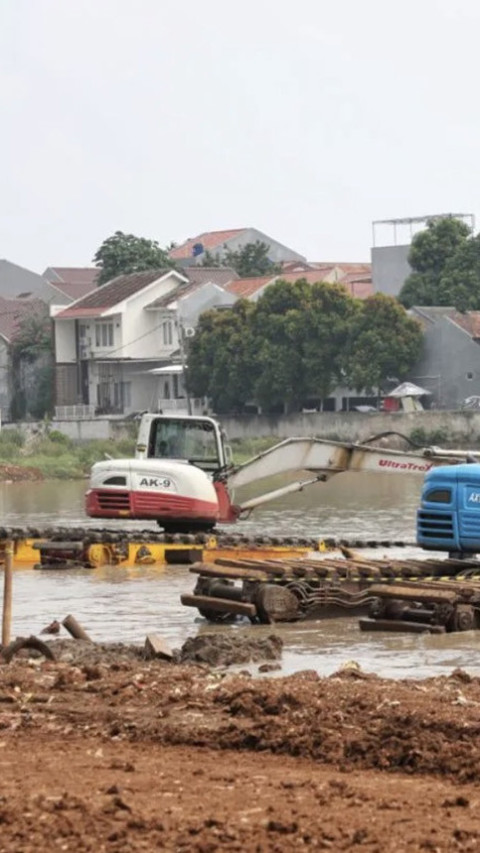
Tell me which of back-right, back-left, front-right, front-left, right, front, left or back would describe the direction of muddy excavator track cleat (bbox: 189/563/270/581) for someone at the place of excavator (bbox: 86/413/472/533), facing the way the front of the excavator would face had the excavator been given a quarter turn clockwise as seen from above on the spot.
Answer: front

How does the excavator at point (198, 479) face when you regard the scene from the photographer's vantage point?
facing to the right of the viewer

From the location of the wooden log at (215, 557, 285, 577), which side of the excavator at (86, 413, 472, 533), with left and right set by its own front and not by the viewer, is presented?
right

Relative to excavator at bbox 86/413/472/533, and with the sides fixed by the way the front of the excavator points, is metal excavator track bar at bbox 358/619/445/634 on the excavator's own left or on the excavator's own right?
on the excavator's own right

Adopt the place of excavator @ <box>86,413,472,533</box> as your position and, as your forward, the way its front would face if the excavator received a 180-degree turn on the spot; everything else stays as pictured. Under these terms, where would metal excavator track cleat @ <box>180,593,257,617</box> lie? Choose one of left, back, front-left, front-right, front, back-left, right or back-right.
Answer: left
